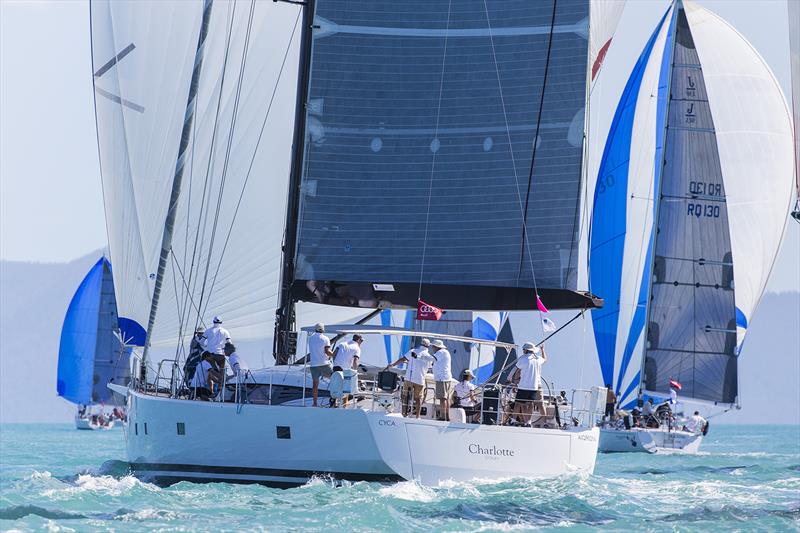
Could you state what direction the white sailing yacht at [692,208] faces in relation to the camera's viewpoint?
facing away from the viewer and to the left of the viewer

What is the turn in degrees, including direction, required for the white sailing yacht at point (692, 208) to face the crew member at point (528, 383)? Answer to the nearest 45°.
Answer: approximately 135° to its left

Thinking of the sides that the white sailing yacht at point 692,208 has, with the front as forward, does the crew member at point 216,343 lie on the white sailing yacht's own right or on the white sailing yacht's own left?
on the white sailing yacht's own left

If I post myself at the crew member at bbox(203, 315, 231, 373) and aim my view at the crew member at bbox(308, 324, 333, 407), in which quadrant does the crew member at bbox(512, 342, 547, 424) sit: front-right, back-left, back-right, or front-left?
front-left

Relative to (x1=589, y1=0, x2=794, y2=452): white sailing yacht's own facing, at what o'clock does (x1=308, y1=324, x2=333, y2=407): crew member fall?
The crew member is roughly at 8 o'clock from the white sailing yacht.

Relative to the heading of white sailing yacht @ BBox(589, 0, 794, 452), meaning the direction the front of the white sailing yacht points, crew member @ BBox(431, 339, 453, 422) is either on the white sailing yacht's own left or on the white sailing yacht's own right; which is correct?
on the white sailing yacht's own left

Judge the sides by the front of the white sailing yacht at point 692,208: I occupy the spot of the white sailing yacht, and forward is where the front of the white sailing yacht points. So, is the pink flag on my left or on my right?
on my left
